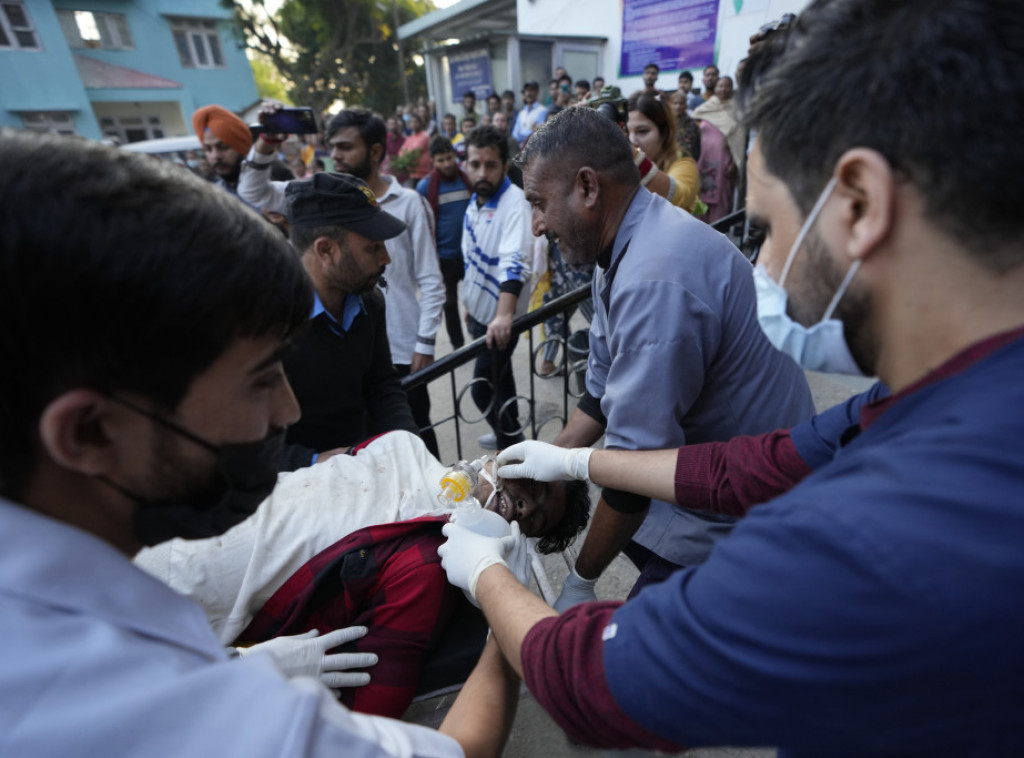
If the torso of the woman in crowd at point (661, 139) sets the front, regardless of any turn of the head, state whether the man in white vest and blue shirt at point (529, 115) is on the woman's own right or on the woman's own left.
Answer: on the woman's own right

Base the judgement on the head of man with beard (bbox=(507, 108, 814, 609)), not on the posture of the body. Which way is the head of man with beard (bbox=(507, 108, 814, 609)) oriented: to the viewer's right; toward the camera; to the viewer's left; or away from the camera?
to the viewer's left

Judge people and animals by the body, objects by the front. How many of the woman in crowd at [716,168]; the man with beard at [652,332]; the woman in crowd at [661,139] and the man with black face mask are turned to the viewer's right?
1

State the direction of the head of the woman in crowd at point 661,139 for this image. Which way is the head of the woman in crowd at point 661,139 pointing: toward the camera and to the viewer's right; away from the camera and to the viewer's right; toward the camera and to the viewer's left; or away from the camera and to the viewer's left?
toward the camera and to the viewer's left

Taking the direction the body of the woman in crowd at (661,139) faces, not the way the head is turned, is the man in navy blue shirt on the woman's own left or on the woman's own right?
on the woman's own left

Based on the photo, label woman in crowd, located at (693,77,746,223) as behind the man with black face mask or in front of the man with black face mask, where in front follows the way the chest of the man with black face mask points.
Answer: in front

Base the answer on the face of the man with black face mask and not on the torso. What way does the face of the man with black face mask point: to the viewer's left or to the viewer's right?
to the viewer's right

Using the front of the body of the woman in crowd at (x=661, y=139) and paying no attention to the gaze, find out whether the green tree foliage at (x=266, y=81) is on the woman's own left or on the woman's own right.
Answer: on the woman's own right

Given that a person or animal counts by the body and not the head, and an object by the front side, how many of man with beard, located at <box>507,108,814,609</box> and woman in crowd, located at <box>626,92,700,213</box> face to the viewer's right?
0

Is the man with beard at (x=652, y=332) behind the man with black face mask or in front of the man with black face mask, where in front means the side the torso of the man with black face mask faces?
in front

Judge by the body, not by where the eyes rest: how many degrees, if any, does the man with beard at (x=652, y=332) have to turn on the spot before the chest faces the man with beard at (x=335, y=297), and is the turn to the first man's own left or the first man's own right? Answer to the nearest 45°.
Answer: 0° — they already face them

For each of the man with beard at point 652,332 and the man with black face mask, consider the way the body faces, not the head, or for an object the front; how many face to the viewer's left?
1

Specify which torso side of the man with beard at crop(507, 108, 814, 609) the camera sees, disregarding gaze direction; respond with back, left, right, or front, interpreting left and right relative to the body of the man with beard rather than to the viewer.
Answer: left

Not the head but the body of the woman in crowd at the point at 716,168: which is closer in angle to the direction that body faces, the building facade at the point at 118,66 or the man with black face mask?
the man with black face mask

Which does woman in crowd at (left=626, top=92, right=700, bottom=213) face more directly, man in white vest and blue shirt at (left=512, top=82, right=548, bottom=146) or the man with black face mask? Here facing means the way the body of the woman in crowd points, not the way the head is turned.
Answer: the man with black face mask

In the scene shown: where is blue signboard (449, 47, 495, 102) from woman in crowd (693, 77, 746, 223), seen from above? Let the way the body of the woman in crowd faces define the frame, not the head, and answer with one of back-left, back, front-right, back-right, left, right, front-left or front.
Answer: right

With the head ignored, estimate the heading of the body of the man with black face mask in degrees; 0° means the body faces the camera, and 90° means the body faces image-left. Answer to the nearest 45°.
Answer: approximately 270°

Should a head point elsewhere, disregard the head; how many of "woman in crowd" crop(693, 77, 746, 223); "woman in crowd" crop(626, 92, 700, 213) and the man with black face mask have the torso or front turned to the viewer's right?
1

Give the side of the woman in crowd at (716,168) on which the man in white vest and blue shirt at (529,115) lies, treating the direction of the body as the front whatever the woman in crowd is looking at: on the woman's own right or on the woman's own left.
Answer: on the woman's own right

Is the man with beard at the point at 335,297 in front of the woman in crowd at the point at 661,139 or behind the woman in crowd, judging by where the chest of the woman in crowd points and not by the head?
in front
